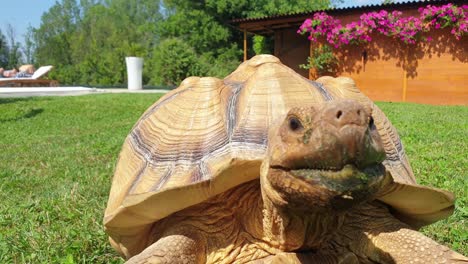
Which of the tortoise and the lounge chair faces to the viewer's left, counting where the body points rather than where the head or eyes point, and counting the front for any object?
the lounge chair

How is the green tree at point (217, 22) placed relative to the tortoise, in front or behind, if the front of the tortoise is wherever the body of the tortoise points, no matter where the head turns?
behind

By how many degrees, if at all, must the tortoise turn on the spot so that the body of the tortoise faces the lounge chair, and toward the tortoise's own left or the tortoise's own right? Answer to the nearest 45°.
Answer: approximately 180°

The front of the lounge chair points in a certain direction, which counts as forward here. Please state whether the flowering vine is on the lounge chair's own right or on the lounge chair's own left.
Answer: on the lounge chair's own left

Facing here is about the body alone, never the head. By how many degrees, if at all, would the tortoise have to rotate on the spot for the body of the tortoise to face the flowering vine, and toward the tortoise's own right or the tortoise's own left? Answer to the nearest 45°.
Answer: approximately 135° to the tortoise's own left

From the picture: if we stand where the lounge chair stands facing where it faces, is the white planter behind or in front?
behind

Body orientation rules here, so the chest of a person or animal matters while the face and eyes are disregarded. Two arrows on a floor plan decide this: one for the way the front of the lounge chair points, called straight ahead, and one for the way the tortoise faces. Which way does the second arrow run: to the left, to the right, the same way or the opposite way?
to the left

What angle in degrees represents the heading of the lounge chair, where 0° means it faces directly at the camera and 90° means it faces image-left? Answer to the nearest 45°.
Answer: approximately 90°

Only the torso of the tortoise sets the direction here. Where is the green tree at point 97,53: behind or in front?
behind

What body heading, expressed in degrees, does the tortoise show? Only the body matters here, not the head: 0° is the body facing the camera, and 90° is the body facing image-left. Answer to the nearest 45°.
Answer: approximately 315°

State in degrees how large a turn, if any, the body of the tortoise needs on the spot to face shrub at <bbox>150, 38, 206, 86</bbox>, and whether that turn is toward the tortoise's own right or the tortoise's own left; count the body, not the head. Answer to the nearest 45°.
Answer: approximately 135° to the tortoise's own left

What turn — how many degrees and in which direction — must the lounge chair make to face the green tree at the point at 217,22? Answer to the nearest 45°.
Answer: approximately 180°

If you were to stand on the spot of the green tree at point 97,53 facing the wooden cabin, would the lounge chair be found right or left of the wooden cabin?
right

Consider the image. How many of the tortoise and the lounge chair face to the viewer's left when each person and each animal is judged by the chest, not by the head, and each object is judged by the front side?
1
